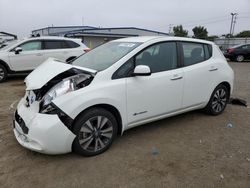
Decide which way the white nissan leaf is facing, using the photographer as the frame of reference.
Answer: facing the viewer and to the left of the viewer

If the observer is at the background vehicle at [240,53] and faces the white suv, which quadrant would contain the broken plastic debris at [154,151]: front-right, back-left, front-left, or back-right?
front-left

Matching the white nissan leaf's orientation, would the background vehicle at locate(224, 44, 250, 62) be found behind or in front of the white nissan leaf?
behind

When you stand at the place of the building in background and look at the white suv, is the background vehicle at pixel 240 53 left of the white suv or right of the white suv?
left

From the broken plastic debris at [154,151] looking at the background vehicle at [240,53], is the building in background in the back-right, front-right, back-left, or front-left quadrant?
front-left

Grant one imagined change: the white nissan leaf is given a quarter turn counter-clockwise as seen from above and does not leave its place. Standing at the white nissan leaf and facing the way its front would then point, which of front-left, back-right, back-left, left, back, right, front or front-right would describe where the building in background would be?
back-left

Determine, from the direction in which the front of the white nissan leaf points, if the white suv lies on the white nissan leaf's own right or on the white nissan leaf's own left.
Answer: on the white nissan leaf's own right
